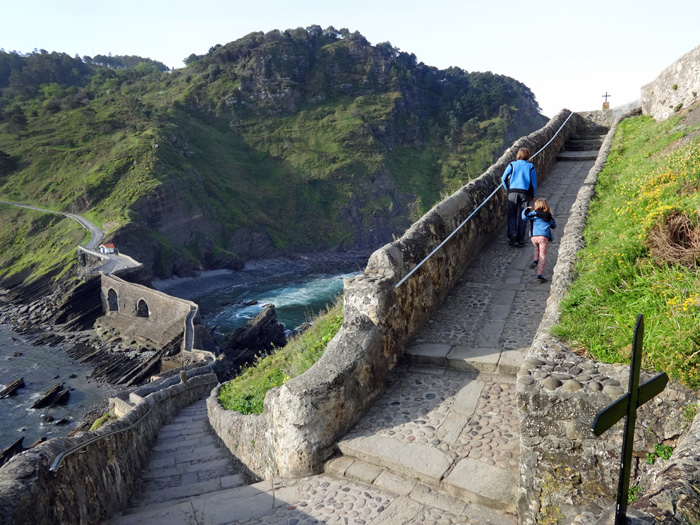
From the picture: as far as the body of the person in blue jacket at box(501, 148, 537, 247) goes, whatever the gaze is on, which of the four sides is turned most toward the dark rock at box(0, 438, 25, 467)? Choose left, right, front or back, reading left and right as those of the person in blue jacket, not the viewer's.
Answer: left

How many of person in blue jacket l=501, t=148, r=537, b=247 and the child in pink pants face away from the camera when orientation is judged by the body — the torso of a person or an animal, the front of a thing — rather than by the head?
2

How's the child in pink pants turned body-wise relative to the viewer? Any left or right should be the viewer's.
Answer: facing away from the viewer

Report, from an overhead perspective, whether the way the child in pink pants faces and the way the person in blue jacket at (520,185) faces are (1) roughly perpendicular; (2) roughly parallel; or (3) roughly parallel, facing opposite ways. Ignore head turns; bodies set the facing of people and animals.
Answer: roughly parallel

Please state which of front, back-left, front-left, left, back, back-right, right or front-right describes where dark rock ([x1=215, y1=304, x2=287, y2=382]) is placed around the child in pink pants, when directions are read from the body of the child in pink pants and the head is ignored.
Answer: front-left

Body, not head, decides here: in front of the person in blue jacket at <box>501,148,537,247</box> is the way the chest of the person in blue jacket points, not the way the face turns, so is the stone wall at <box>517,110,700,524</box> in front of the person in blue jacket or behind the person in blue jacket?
behind

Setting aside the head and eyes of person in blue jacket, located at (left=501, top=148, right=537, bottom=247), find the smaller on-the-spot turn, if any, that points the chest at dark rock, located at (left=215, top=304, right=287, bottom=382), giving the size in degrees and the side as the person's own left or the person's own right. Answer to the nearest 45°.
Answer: approximately 45° to the person's own left

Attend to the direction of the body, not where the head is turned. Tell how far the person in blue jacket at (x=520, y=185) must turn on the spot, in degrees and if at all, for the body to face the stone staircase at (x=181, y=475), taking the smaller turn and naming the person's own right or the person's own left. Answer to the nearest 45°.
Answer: approximately 135° to the person's own left

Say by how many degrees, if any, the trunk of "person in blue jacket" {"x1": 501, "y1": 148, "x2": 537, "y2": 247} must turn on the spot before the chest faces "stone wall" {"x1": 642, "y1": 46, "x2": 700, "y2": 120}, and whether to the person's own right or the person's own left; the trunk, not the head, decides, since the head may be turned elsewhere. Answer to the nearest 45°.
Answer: approximately 45° to the person's own right

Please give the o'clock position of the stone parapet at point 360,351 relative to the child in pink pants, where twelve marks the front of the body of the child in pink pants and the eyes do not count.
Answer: The stone parapet is roughly at 7 o'clock from the child in pink pants.

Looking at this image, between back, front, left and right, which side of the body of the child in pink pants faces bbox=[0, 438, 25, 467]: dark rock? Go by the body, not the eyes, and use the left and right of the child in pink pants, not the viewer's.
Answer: left

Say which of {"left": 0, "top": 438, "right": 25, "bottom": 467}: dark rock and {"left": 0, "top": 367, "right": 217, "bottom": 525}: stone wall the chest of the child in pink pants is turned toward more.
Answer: the dark rock

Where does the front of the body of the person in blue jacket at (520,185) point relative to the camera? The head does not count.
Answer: away from the camera
